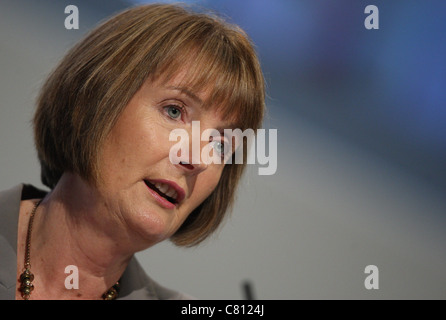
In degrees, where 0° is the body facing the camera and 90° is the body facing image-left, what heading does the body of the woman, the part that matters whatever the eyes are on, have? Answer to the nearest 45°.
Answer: approximately 315°
